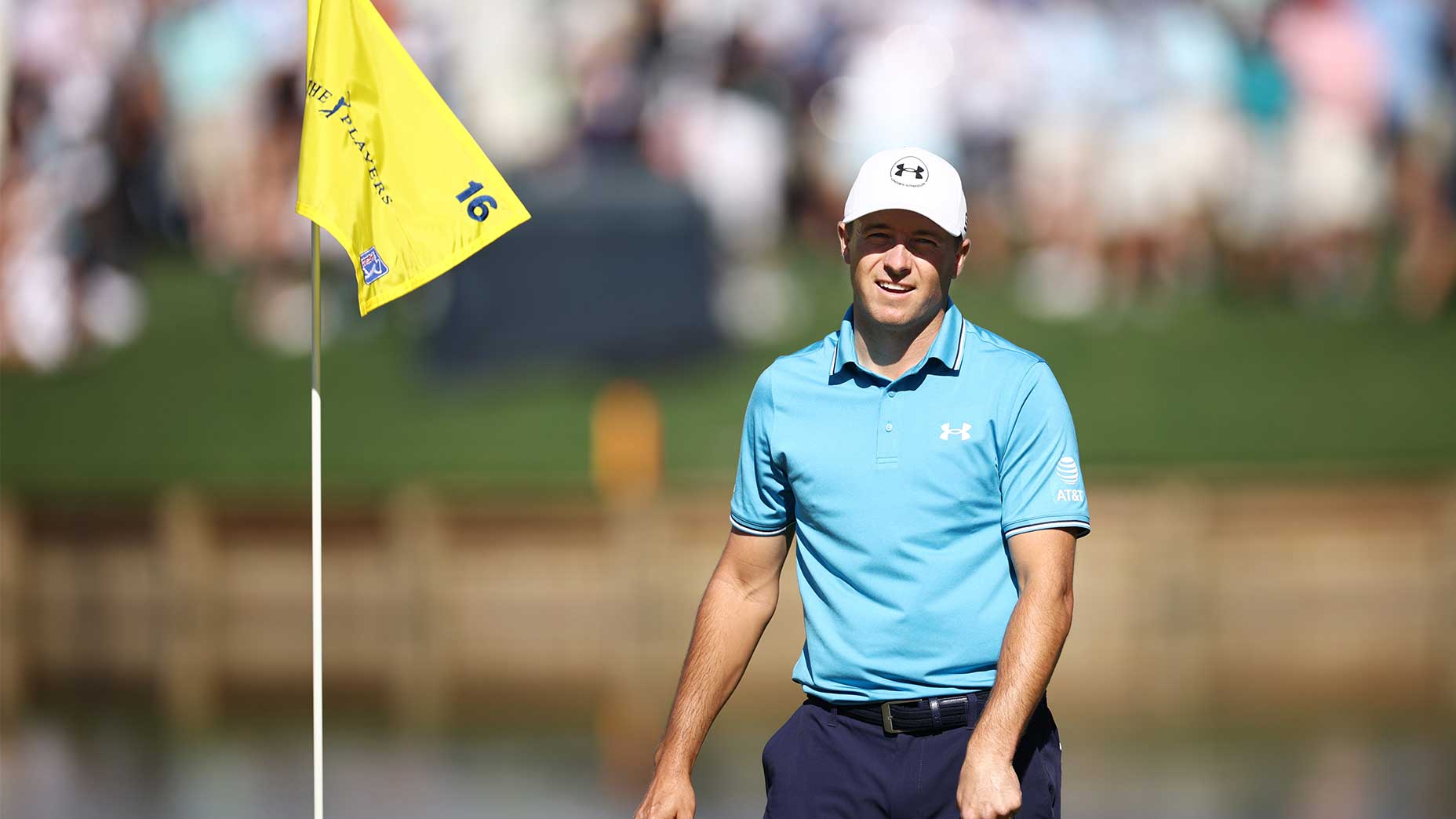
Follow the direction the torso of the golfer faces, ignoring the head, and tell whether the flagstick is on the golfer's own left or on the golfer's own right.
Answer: on the golfer's own right

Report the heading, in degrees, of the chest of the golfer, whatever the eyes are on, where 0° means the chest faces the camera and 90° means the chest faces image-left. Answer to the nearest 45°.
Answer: approximately 0°

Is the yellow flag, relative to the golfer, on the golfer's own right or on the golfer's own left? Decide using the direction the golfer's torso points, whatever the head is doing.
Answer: on the golfer's own right
